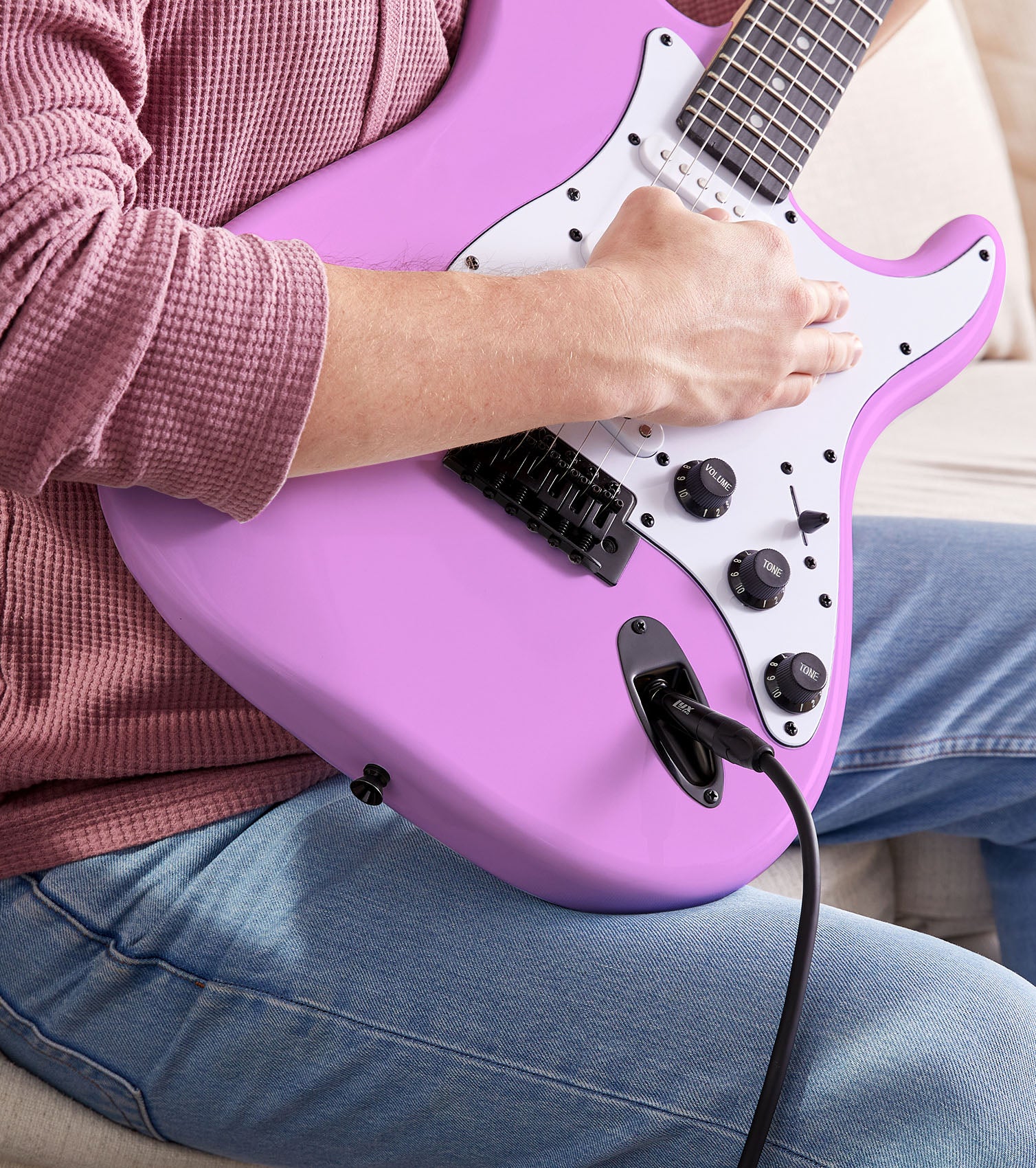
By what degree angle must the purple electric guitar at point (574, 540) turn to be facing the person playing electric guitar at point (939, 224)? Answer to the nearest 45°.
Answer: approximately 180°

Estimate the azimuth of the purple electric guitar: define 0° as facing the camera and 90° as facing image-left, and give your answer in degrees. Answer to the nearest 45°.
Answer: approximately 0°
